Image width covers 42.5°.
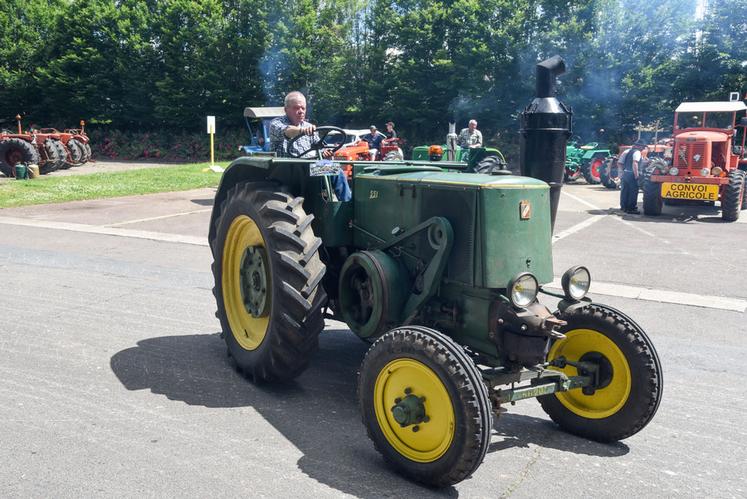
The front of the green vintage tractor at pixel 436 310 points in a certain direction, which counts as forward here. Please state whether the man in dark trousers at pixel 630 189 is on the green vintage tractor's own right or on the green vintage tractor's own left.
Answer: on the green vintage tractor's own left

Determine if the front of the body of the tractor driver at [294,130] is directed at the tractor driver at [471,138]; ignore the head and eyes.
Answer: no

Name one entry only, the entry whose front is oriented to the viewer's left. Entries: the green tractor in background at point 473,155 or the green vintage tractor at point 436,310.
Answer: the green tractor in background

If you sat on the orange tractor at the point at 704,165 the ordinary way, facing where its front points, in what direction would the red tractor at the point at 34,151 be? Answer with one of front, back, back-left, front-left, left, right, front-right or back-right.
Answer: front-right

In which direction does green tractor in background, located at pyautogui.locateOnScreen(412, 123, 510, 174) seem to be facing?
to the viewer's left

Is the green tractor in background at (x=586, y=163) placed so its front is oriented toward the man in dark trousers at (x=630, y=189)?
no

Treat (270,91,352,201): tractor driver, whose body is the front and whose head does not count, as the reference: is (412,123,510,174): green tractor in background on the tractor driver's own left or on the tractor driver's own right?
on the tractor driver's own left

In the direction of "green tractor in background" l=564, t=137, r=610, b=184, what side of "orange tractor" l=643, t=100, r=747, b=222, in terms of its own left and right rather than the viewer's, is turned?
back

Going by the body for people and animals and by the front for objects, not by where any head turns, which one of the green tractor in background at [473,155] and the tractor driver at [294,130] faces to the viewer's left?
the green tractor in background

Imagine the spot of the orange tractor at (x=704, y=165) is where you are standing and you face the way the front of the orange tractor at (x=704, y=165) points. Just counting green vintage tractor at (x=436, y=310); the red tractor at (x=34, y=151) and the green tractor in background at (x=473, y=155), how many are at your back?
0

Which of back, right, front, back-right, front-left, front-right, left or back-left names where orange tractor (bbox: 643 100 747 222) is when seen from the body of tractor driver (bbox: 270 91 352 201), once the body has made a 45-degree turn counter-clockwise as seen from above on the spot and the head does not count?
front-left

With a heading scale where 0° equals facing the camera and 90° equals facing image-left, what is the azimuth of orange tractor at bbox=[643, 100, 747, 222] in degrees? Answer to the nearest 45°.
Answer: approximately 45°

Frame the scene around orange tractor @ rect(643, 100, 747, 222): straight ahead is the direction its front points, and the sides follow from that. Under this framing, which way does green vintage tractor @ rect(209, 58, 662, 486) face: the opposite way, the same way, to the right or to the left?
to the left

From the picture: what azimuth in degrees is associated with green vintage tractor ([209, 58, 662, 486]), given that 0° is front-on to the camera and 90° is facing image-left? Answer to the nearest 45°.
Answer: approximately 315°

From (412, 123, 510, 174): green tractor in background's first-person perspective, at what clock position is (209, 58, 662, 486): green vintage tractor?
The green vintage tractor is roughly at 9 o'clock from the green tractor in background.

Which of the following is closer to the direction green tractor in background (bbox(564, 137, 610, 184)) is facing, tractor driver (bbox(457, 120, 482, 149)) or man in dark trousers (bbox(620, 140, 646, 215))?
the tractor driver

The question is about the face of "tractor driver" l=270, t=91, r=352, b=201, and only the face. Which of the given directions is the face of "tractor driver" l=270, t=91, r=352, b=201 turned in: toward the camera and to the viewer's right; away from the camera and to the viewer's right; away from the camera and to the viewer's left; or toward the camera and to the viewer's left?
toward the camera and to the viewer's right

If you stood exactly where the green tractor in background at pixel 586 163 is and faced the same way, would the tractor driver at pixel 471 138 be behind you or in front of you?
in front

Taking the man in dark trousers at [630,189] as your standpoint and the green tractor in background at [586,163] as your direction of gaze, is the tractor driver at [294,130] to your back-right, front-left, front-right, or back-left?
back-left
